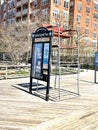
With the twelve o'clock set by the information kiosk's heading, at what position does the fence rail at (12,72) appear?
The fence rail is roughly at 4 o'clock from the information kiosk.

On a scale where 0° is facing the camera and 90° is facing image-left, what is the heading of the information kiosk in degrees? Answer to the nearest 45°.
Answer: approximately 45°
